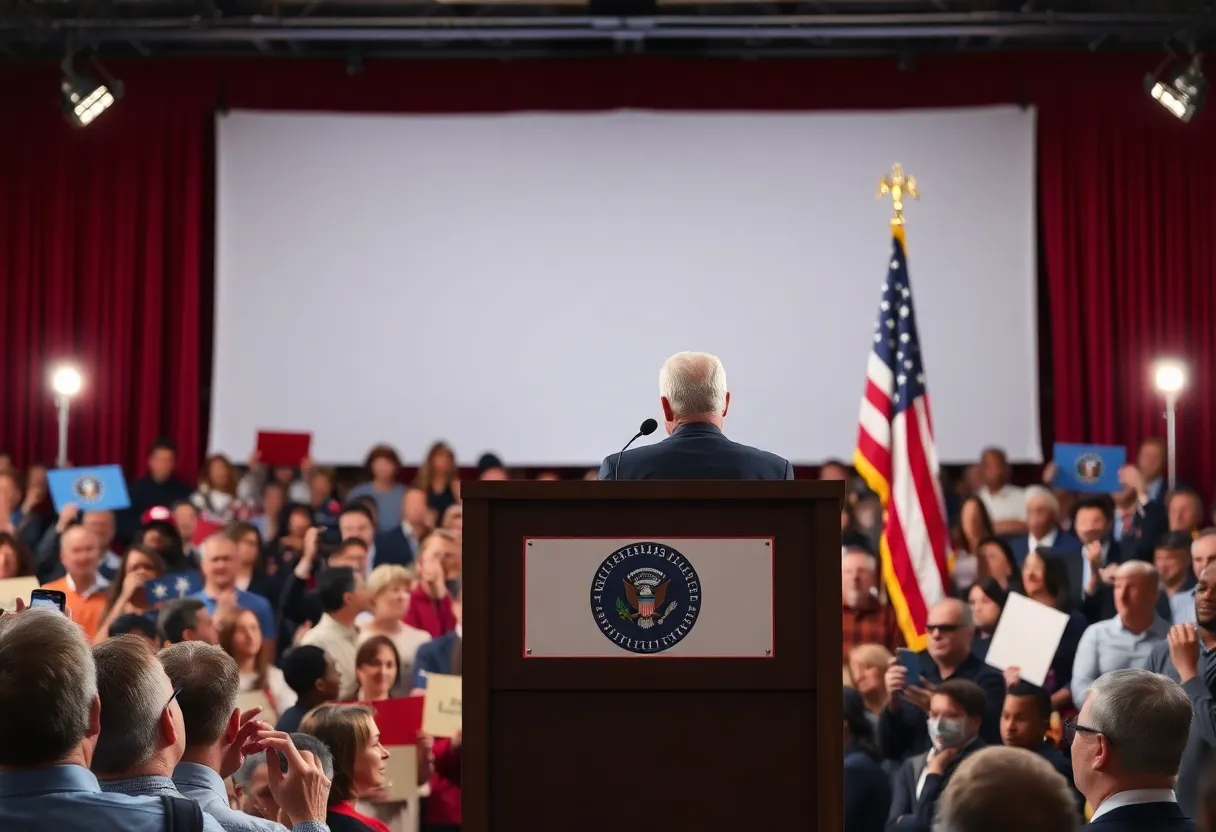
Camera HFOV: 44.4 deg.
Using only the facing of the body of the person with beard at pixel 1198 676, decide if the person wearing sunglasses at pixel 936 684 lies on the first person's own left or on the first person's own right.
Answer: on the first person's own right

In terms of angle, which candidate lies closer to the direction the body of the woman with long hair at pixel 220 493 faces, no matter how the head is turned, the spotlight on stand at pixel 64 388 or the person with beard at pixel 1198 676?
the person with beard

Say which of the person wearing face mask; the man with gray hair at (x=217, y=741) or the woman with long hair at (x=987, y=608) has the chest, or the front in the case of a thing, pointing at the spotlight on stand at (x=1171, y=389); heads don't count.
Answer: the man with gray hair

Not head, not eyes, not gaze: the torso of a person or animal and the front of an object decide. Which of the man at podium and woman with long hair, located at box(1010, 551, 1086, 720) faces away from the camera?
the man at podium

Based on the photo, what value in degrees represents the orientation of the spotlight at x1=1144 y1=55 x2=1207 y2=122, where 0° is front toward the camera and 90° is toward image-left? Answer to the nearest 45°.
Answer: approximately 45°

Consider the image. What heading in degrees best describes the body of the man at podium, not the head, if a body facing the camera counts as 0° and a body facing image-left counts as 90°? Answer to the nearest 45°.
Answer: approximately 180°

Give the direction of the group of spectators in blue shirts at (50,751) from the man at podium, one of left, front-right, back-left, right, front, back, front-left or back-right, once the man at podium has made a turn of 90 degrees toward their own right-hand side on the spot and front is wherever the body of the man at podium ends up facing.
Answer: back-right

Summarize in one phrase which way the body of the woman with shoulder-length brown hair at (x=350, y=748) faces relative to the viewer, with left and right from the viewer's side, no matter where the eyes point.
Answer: facing to the right of the viewer
